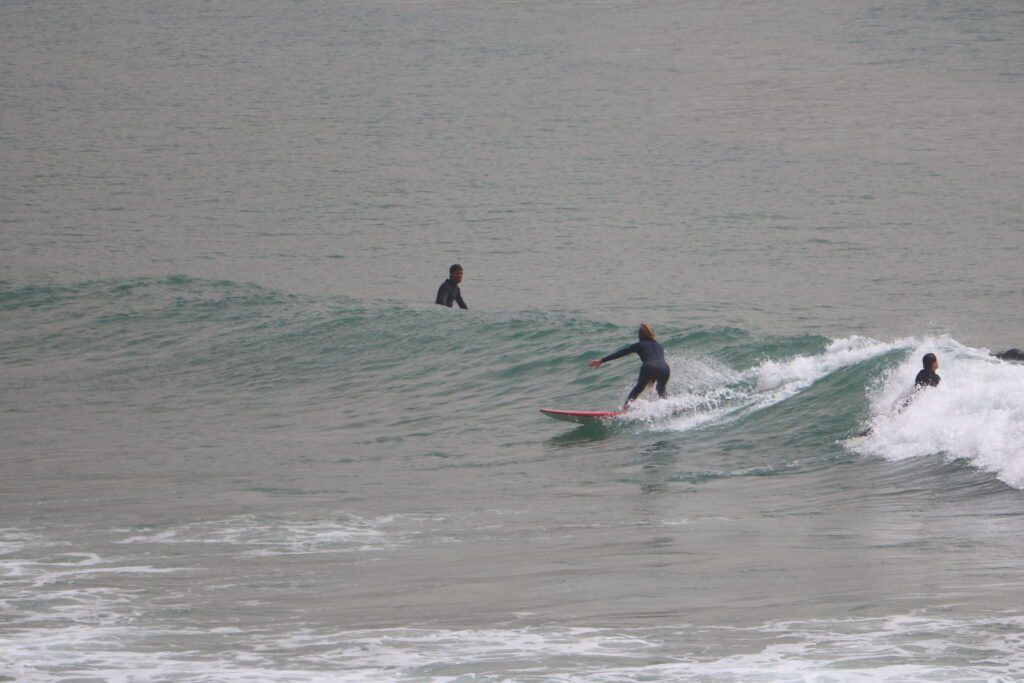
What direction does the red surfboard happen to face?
to the viewer's left
